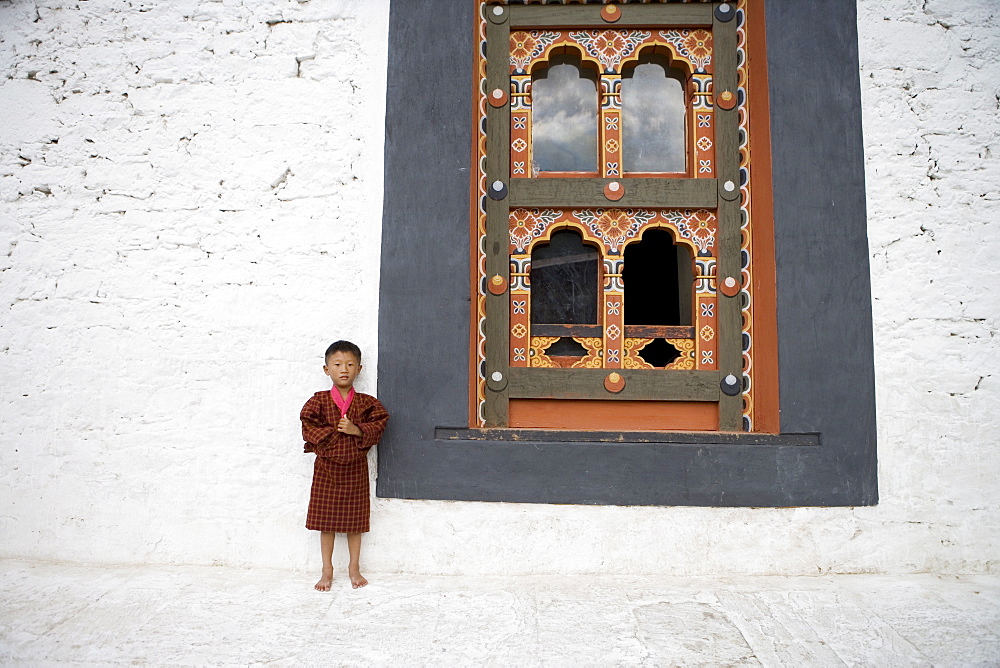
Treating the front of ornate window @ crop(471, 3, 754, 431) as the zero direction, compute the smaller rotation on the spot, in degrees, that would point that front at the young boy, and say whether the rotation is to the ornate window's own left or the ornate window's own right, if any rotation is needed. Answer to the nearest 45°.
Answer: approximately 45° to the ornate window's own right

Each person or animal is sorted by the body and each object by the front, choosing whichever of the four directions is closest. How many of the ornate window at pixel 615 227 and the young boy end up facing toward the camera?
2

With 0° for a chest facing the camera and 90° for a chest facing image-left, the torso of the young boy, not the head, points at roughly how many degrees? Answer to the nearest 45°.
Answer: approximately 0°

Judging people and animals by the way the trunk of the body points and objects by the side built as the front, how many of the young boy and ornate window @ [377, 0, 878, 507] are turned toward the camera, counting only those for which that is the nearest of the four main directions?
2

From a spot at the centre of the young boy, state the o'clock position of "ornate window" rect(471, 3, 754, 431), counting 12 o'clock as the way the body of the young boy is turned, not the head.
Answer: The ornate window is roughly at 9 o'clock from the young boy.

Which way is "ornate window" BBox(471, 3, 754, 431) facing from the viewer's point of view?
toward the camera

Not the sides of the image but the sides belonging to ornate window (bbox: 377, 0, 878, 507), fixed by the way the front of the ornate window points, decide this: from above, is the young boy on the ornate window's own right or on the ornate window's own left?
on the ornate window's own right
